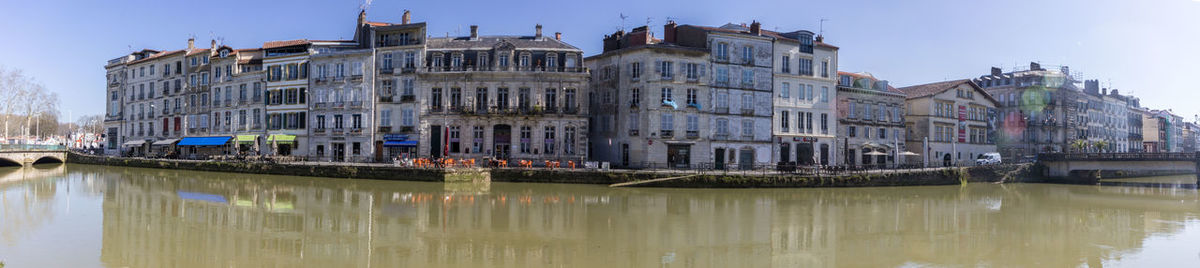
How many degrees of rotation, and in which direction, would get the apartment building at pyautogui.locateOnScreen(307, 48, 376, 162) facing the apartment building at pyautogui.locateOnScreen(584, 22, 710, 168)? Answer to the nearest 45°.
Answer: approximately 45° to its left

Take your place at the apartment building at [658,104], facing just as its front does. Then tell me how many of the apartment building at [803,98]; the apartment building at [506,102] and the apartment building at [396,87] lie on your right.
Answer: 2

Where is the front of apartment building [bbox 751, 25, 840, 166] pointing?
toward the camera

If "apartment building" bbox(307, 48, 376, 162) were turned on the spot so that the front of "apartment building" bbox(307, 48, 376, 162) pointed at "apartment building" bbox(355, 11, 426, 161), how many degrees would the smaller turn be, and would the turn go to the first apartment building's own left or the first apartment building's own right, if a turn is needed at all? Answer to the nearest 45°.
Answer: approximately 45° to the first apartment building's own left

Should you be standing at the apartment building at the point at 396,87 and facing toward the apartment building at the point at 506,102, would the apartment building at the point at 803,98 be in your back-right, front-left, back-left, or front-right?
front-left

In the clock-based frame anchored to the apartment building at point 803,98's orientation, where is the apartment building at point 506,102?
the apartment building at point 506,102 is roughly at 2 o'clock from the apartment building at point 803,98.

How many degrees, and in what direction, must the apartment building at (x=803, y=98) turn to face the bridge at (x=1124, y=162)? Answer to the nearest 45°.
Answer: approximately 90° to its left

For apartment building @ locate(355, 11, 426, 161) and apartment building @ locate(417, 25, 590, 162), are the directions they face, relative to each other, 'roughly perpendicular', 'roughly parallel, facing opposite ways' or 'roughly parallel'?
roughly parallel

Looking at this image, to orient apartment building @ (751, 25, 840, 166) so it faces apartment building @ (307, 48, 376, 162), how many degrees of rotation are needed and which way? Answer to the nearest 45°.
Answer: approximately 90° to its right

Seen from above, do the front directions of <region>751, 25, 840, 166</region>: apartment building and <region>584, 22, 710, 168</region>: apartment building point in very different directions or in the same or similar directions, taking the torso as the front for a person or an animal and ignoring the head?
same or similar directions

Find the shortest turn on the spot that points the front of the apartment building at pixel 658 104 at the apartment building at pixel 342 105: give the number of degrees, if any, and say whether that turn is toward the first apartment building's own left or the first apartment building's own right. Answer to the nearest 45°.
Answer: approximately 90° to the first apartment building's own right

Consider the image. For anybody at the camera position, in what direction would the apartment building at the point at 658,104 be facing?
facing the viewer

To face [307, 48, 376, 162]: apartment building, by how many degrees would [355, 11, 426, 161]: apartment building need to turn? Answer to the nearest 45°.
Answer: approximately 135° to its right

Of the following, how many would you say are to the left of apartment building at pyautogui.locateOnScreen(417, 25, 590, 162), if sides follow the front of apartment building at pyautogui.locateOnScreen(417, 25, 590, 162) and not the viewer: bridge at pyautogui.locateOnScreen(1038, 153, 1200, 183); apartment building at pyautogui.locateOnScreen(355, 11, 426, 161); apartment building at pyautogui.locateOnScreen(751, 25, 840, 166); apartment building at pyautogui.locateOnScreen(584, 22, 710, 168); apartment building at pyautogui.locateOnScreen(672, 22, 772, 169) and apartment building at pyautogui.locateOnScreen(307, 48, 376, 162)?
4

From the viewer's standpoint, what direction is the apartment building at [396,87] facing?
toward the camera

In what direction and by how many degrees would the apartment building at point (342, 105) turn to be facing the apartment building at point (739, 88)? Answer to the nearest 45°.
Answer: approximately 45° to its left
